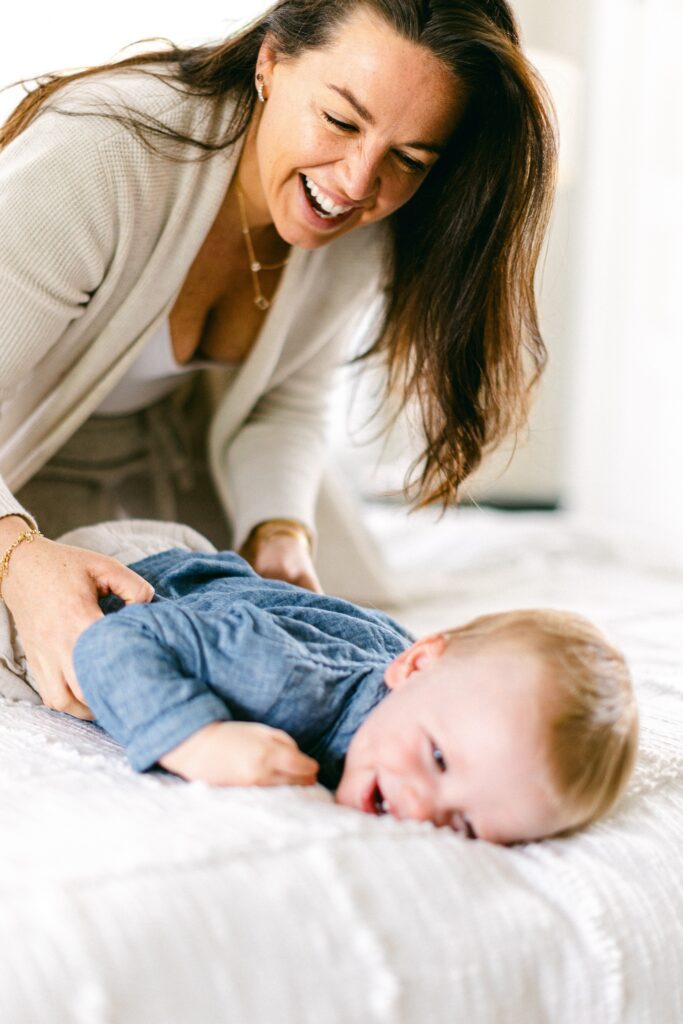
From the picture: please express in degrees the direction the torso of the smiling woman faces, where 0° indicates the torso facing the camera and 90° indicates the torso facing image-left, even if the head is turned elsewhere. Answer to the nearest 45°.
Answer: approximately 315°

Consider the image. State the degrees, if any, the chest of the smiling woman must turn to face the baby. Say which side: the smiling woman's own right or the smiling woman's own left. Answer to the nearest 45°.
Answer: approximately 45° to the smiling woman's own right
